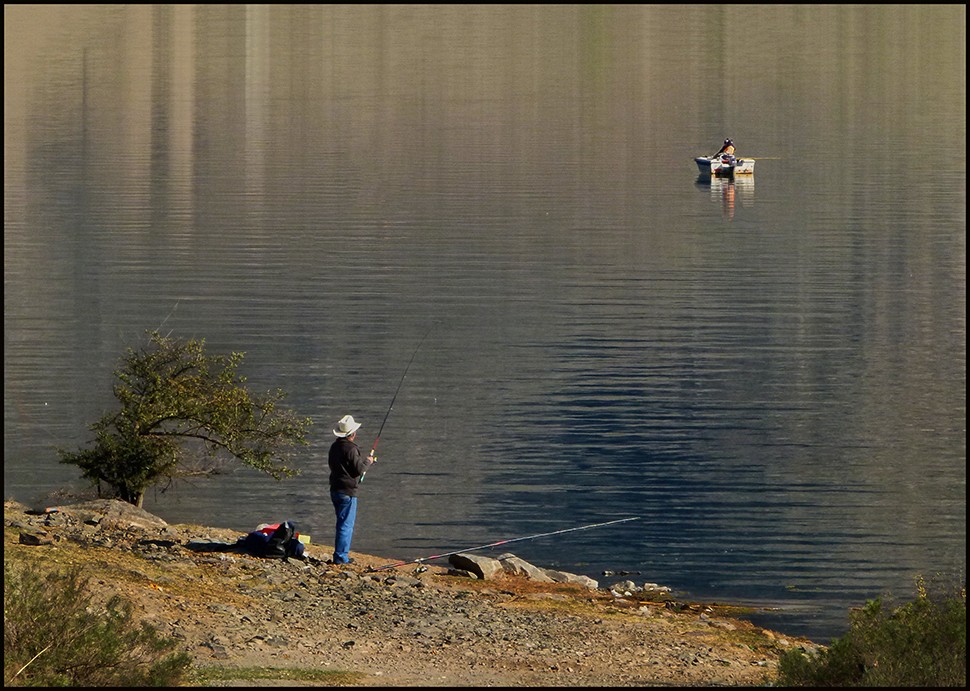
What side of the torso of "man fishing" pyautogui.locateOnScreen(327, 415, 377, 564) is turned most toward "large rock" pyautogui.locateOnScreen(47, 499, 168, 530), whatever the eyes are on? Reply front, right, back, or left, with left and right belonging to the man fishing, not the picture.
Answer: left

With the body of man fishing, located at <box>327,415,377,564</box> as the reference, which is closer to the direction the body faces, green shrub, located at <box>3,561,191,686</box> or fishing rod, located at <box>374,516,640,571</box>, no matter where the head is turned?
the fishing rod

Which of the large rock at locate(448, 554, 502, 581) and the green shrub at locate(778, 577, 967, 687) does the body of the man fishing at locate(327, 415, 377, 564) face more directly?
the large rock

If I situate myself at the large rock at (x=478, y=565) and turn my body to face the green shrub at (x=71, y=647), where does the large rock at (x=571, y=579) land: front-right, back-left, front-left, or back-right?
back-left

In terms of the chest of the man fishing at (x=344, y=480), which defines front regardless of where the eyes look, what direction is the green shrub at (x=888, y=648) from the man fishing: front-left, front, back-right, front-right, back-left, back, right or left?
right

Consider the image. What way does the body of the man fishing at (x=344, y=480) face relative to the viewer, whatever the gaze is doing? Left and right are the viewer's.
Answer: facing away from the viewer and to the right of the viewer
